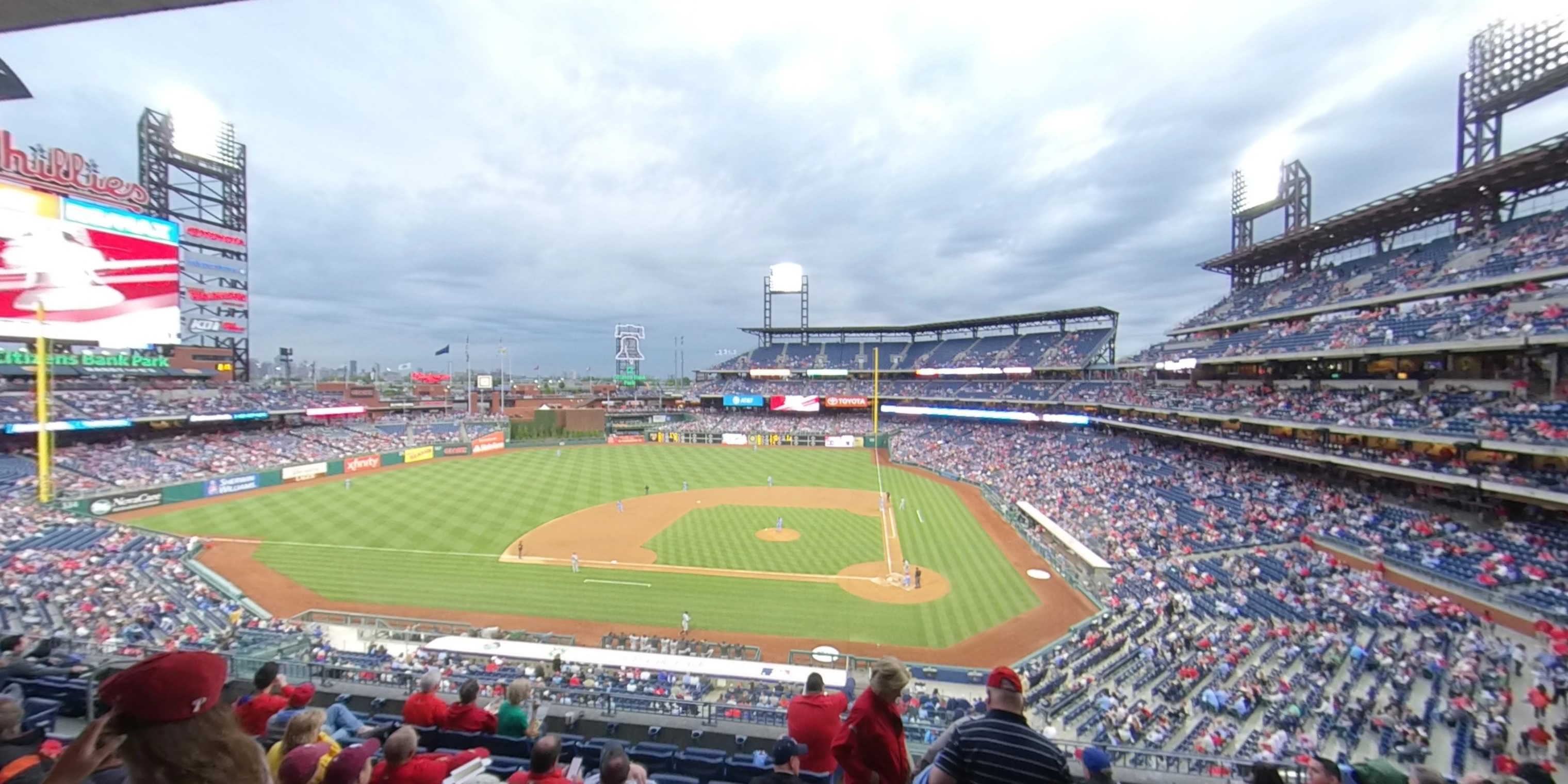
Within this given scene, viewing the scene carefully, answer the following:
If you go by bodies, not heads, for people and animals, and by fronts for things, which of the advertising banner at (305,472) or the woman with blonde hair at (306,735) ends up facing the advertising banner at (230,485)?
the woman with blonde hair

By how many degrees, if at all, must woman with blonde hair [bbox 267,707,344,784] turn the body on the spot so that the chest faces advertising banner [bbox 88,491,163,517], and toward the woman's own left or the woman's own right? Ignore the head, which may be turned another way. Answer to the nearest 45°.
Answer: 0° — they already face it

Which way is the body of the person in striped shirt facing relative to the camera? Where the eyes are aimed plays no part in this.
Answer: away from the camera

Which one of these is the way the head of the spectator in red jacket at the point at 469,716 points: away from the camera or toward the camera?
away from the camera

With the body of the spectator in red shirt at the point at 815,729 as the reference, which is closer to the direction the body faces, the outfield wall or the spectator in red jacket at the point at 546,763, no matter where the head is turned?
the outfield wall

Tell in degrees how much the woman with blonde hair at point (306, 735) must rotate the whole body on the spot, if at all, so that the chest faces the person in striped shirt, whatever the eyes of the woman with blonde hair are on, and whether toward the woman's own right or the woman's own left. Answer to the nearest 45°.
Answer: approximately 135° to the woman's own right

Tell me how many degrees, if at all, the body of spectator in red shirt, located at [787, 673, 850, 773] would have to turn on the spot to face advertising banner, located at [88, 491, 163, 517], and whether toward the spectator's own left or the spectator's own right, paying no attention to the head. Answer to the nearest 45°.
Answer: approximately 45° to the spectator's own left

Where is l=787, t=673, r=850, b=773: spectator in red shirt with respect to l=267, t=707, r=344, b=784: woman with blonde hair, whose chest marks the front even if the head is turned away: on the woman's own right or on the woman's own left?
on the woman's own right

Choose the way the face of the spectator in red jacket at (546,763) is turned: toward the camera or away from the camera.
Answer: away from the camera

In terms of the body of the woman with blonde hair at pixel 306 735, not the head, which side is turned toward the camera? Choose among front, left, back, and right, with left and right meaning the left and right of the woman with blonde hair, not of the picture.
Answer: back

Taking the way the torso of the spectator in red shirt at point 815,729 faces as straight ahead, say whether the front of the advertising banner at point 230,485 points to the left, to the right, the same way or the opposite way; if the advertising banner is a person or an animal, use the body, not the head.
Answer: to the right

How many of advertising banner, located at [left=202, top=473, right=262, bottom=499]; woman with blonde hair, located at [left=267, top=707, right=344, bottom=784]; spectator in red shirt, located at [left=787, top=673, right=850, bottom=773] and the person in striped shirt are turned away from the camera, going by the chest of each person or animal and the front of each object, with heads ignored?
3

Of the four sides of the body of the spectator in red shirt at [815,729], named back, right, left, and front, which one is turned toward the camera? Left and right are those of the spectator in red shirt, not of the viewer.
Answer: back
